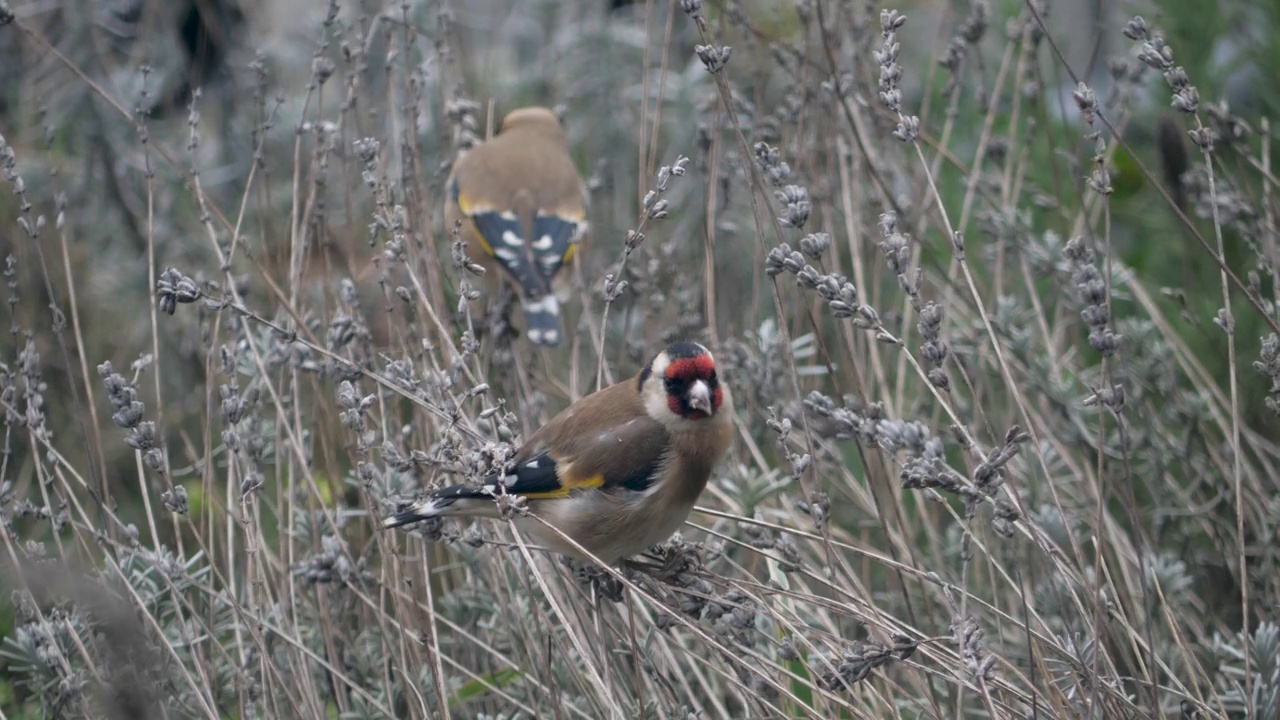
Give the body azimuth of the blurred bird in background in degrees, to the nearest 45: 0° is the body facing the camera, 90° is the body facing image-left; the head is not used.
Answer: approximately 180°

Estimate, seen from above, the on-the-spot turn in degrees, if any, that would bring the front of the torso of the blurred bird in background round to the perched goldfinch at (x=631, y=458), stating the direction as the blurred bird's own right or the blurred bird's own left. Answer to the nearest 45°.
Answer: approximately 180°
